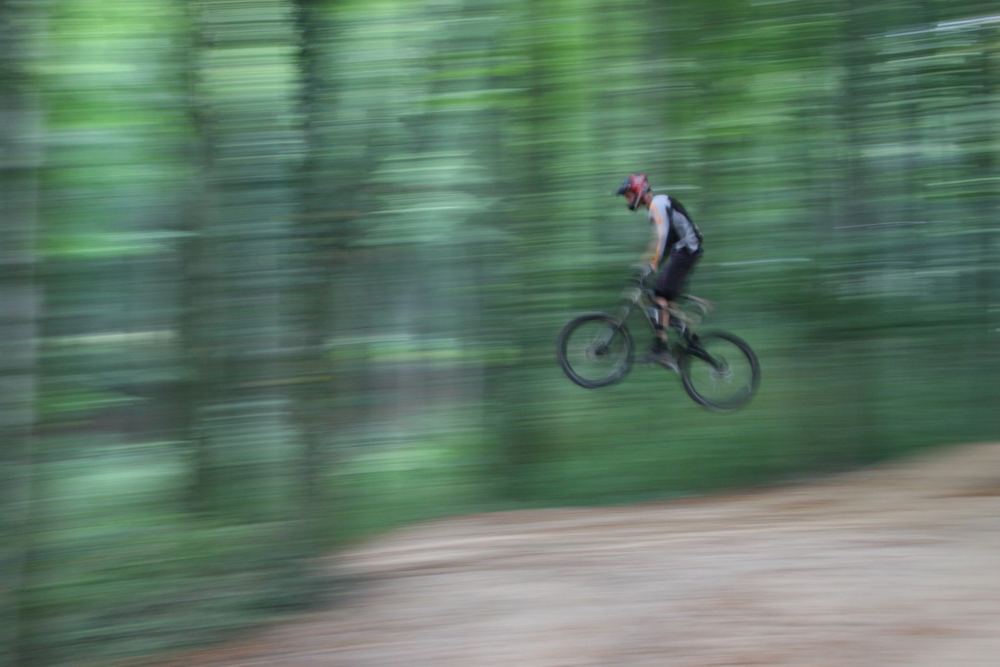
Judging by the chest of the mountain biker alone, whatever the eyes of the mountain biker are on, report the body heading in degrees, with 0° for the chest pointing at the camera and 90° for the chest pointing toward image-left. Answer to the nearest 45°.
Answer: approximately 90°

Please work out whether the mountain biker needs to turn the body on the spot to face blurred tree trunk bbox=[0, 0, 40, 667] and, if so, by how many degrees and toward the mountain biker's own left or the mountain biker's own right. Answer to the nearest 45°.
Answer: approximately 45° to the mountain biker's own left

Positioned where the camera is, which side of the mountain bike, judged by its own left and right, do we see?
left

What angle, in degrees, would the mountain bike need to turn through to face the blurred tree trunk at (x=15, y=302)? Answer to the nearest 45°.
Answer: approximately 45° to its left

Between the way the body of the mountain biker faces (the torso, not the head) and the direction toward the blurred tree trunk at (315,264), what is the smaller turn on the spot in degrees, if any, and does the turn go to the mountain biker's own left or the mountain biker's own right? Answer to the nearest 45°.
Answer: approximately 45° to the mountain biker's own right
